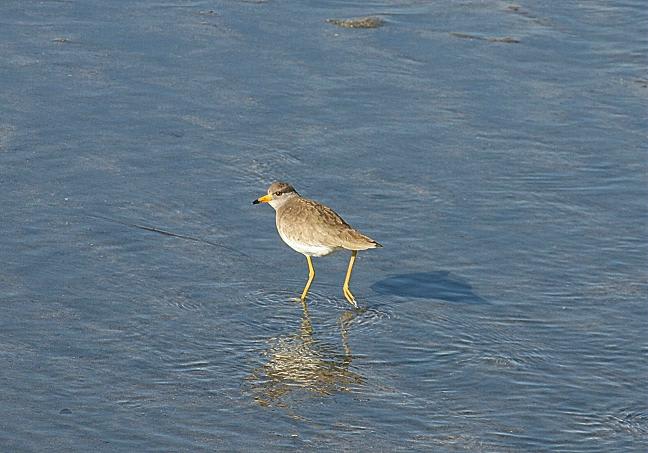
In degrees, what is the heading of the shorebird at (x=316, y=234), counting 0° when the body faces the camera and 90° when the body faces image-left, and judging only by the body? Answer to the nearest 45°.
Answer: approximately 90°
